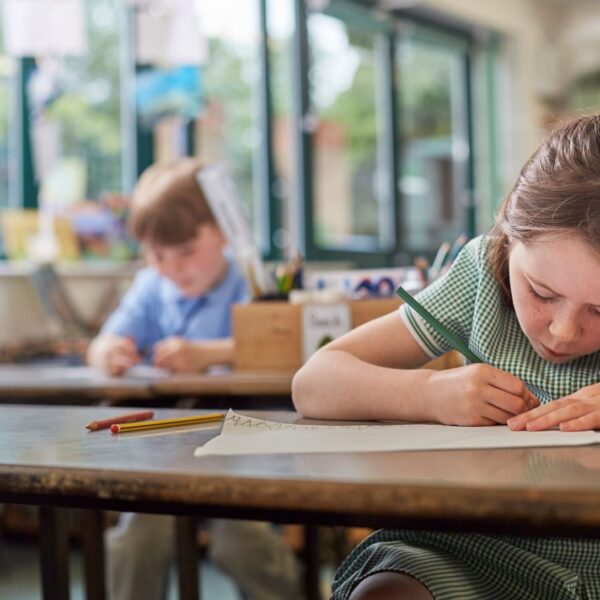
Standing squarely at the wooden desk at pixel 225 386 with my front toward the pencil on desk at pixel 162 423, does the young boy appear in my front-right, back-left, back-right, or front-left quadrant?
back-right

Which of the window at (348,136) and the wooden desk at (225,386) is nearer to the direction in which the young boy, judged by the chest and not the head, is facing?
the wooden desk

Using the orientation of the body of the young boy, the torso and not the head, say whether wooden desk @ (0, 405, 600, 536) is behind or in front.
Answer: in front

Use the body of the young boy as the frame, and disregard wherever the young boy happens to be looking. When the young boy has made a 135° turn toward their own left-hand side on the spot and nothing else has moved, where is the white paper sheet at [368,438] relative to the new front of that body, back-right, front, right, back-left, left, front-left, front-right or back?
back-right

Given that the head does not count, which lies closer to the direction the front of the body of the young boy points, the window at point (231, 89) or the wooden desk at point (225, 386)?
the wooden desk

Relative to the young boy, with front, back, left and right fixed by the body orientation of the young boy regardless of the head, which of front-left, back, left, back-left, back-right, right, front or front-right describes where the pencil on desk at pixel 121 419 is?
front

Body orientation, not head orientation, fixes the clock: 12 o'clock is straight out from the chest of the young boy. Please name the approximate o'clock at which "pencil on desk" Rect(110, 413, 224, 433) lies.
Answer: The pencil on desk is roughly at 12 o'clock from the young boy.

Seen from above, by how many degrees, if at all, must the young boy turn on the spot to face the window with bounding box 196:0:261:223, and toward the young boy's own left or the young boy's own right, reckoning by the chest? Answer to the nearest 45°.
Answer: approximately 180°

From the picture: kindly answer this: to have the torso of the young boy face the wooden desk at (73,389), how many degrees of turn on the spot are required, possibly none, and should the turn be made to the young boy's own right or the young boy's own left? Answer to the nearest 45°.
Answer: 0° — they already face it

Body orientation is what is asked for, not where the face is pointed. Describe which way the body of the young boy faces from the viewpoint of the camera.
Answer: toward the camera

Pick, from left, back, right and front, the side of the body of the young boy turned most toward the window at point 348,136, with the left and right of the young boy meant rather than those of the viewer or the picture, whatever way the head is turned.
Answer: back

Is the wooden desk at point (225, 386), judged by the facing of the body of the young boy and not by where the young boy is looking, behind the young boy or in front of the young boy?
in front

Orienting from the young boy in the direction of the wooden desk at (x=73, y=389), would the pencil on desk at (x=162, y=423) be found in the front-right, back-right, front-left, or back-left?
front-left
